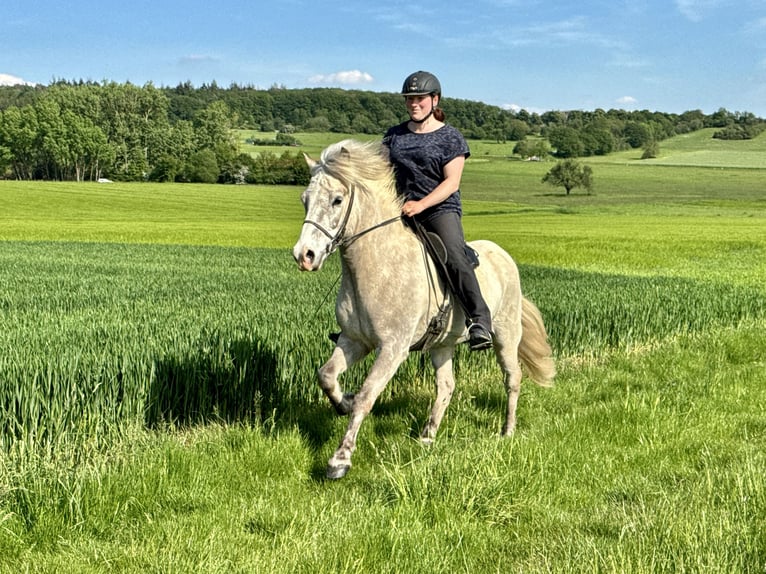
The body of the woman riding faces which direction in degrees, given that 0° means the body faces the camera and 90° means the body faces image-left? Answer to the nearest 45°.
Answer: approximately 45°

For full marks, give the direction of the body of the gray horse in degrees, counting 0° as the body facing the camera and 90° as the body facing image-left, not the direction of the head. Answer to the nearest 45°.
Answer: approximately 45°
